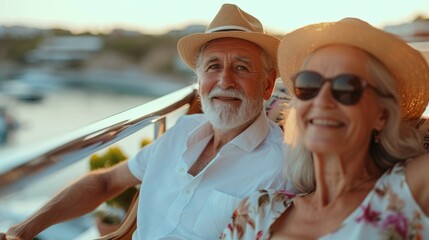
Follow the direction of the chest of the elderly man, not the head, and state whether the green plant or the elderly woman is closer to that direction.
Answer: the elderly woman

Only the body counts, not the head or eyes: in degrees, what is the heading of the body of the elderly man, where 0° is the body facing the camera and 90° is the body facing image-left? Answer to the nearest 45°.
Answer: approximately 45°

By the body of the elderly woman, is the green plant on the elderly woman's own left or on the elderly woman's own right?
on the elderly woman's own right

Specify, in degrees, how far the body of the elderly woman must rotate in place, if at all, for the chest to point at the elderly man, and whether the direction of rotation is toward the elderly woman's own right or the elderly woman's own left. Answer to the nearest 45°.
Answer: approximately 90° to the elderly woman's own right

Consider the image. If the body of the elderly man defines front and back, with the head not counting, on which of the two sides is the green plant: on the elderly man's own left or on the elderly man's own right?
on the elderly man's own right

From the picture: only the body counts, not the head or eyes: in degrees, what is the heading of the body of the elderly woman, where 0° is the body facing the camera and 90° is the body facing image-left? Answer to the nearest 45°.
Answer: approximately 45°
